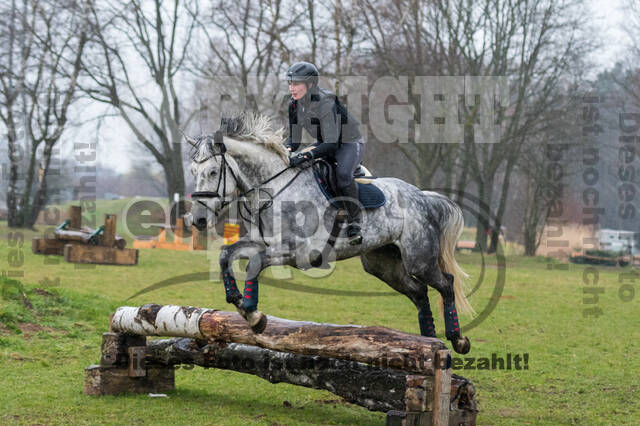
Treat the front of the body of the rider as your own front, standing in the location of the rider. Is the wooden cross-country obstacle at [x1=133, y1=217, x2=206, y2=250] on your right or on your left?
on your right

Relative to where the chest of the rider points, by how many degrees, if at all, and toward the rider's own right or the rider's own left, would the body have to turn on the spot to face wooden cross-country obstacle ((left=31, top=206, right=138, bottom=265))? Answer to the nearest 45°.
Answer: approximately 90° to the rider's own right

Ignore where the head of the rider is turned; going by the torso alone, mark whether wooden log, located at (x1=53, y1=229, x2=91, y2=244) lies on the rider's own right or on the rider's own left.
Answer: on the rider's own right

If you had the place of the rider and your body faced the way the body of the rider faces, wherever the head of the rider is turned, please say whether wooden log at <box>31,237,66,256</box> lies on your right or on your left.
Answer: on your right

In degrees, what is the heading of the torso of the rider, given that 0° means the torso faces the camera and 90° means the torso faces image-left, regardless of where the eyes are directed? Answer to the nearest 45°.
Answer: approximately 45°

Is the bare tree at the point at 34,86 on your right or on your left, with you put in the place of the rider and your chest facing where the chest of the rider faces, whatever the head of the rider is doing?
on your right
